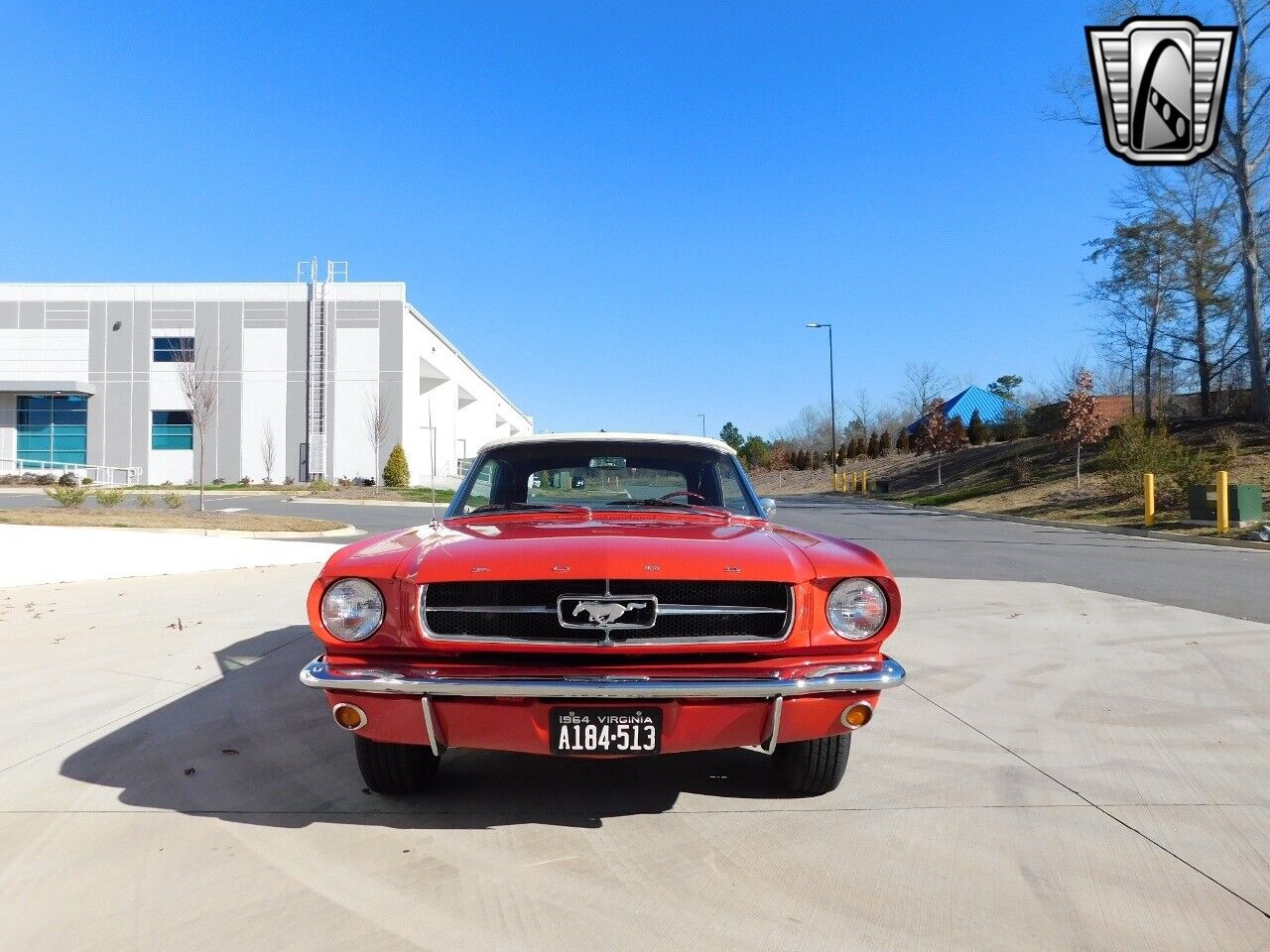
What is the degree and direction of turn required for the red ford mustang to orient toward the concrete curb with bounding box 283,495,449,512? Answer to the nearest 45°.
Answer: approximately 180°

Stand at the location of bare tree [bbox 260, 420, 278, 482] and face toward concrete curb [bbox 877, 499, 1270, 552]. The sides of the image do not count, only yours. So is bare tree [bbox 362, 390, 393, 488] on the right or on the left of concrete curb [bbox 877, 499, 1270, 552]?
left

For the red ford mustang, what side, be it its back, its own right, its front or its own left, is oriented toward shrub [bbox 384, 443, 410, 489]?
back

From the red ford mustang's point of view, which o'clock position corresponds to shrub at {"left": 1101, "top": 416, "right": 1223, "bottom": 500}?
The shrub is roughly at 7 o'clock from the red ford mustang.

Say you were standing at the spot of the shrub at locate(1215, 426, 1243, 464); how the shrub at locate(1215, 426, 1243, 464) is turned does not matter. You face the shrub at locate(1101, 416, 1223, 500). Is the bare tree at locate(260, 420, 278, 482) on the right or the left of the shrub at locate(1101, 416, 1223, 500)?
right

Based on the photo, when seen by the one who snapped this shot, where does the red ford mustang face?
facing the viewer

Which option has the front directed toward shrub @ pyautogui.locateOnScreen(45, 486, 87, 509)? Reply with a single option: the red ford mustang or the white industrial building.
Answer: the white industrial building

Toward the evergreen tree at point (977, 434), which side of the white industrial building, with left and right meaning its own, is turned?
left

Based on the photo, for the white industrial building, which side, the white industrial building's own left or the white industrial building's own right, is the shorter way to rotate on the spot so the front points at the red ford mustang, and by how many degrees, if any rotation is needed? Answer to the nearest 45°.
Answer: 0° — it already faces it
